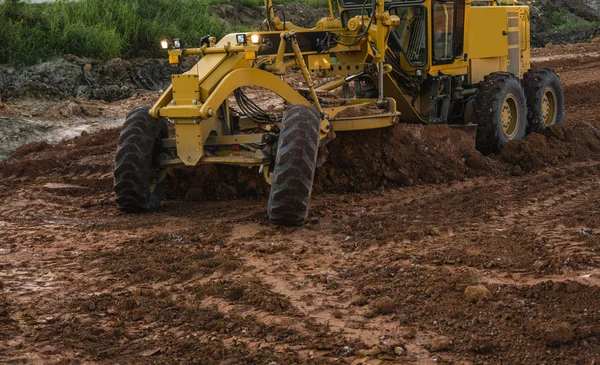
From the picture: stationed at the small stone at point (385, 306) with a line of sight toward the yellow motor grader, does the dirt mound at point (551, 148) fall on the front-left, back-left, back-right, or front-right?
front-right

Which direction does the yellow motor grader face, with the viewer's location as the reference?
facing the viewer and to the left of the viewer

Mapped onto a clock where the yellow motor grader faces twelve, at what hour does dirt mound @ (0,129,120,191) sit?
The dirt mound is roughly at 2 o'clock from the yellow motor grader.

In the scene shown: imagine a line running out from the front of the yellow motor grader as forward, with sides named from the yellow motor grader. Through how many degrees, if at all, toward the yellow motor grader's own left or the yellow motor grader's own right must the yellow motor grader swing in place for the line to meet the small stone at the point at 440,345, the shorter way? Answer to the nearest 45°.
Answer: approximately 45° to the yellow motor grader's own left

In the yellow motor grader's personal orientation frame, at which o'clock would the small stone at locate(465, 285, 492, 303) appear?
The small stone is roughly at 10 o'clock from the yellow motor grader.

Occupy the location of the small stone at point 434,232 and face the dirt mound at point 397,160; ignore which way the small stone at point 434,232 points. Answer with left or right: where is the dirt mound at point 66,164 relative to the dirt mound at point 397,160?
left

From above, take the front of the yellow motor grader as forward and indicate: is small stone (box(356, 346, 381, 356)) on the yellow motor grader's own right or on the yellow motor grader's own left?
on the yellow motor grader's own left

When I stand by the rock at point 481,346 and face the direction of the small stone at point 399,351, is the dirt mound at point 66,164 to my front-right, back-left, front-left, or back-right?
front-right

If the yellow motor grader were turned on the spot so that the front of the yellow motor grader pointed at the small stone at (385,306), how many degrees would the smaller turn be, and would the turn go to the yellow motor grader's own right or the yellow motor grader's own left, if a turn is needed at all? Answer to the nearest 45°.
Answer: approximately 45° to the yellow motor grader's own left

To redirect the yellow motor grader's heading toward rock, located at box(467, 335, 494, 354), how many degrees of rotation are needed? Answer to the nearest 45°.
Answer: approximately 45° to its left

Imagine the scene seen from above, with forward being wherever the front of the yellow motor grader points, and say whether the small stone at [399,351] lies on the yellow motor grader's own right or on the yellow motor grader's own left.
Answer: on the yellow motor grader's own left
